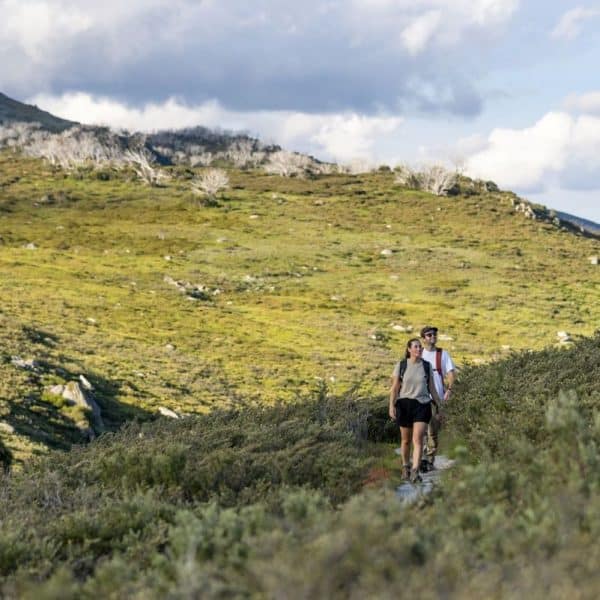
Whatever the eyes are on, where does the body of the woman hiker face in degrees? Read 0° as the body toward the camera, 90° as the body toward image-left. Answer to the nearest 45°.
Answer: approximately 0°

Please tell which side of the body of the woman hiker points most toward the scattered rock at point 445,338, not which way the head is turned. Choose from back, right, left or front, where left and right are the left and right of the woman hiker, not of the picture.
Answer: back

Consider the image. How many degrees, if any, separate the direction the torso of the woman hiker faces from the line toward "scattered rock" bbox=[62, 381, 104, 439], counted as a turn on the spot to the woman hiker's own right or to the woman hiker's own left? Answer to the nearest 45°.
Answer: approximately 135° to the woman hiker's own right

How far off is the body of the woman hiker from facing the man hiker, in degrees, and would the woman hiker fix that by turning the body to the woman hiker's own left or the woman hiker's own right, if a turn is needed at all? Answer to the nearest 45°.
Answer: approximately 180°

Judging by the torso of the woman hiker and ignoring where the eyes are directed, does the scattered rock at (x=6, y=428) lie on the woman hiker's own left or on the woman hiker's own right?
on the woman hiker's own right

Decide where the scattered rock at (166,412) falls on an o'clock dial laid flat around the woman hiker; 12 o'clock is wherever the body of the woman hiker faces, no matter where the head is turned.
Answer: The scattered rock is roughly at 5 o'clock from the woman hiker.
